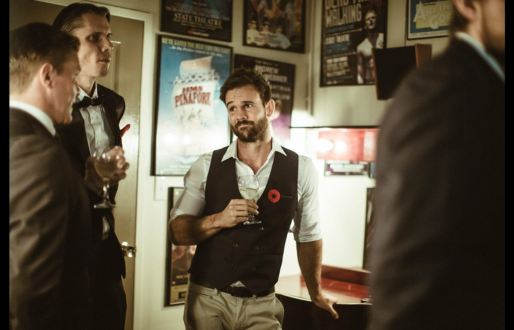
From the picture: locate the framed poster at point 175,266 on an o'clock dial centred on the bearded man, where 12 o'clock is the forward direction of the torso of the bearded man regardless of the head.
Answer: The framed poster is roughly at 5 o'clock from the bearded man.

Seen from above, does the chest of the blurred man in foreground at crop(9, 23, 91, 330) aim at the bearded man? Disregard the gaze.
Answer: yes

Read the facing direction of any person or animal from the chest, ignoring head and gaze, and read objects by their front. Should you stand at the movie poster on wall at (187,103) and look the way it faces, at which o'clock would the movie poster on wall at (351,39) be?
the movie poster on wall at (351,39) is roughly at 10 o'clock from the movie poster on wall at (187,103).

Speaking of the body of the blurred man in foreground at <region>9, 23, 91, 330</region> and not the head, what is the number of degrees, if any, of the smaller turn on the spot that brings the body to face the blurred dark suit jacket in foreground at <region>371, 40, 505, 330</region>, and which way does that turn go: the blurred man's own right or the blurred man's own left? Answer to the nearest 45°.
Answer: approximately 90° to the blurred man's own right

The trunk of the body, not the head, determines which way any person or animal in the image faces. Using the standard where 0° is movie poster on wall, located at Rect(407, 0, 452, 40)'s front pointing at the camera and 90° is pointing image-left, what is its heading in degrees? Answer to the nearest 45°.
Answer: approximately 0°

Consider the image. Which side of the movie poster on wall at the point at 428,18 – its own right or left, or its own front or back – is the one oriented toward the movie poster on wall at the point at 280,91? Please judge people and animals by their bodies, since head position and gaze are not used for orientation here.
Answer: right

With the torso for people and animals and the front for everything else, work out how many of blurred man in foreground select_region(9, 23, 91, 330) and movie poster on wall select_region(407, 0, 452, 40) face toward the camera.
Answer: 1

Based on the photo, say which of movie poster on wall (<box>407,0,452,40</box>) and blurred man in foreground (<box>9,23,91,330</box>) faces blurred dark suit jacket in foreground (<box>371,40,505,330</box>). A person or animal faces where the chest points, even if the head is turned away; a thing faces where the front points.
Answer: the movie poster on wall

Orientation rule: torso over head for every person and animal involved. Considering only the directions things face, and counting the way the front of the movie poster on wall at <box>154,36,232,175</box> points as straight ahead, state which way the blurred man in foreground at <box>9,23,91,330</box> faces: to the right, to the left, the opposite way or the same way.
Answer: to the left
